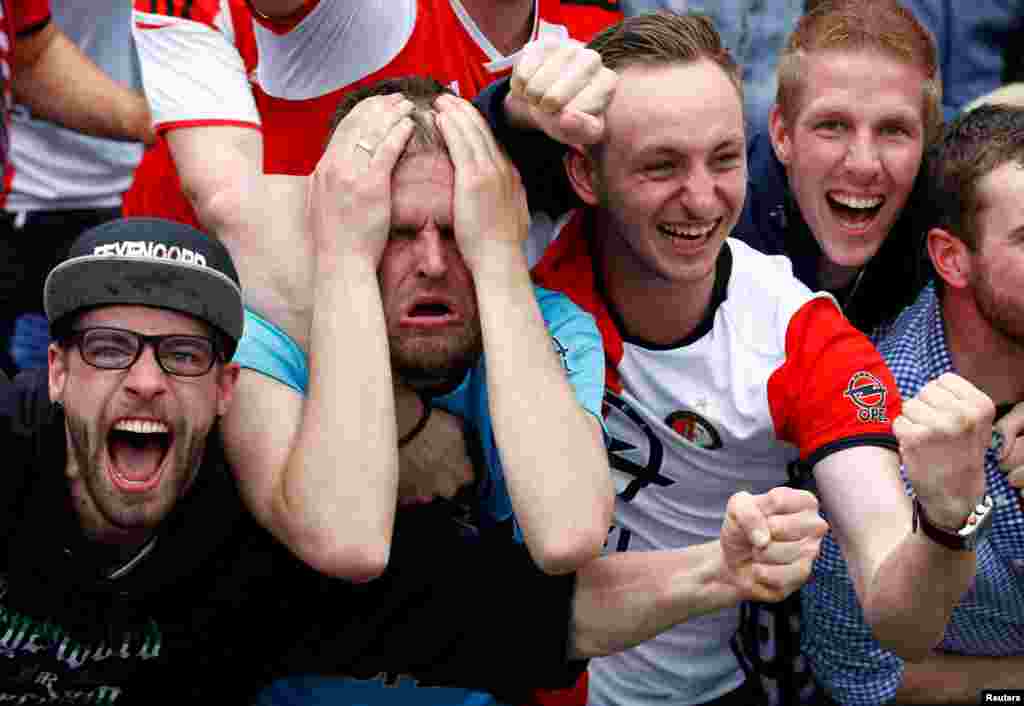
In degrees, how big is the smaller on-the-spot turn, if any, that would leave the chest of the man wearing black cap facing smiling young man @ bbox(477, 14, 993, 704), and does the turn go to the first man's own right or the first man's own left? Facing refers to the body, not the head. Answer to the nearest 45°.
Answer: approximately 135° to the first man's own left

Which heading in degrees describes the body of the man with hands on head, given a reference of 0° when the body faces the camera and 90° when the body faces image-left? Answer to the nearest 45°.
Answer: approximately 0°

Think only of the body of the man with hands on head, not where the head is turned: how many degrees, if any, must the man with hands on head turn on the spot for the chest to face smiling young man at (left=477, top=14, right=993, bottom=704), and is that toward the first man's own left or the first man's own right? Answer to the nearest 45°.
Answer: approximately 135° to the first man's own left

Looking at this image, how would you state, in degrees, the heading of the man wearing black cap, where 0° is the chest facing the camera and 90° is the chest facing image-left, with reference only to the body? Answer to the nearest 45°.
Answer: approximately 0°
